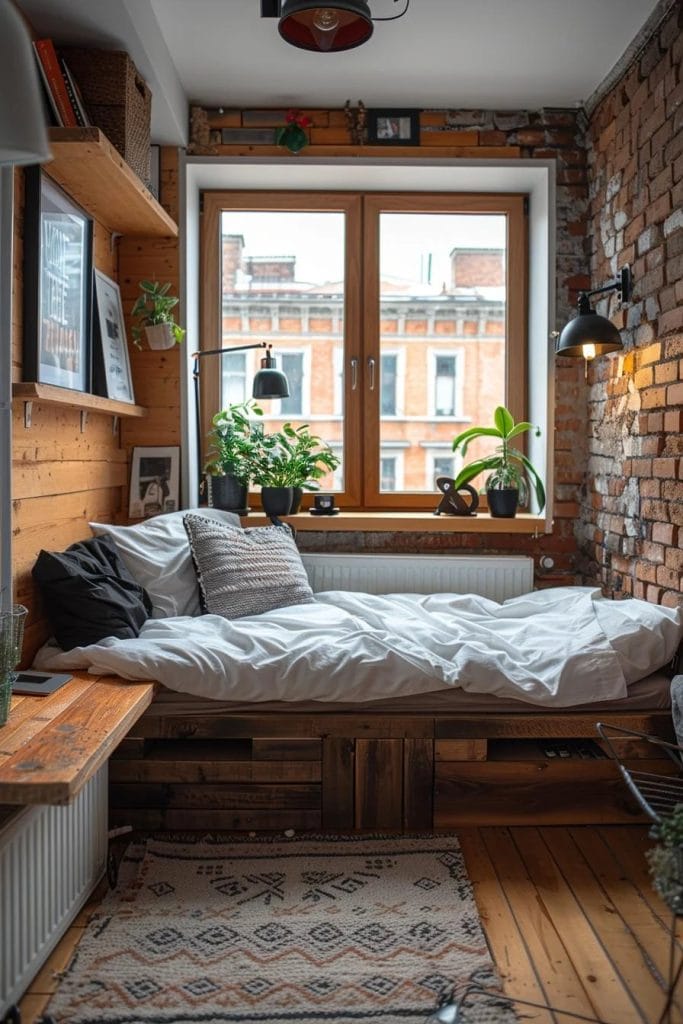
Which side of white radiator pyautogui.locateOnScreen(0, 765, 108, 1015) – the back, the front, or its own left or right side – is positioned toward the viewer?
right

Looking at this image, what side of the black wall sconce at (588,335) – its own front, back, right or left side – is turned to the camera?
left

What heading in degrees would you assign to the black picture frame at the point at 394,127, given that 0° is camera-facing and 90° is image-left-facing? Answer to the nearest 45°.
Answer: approximately 0°

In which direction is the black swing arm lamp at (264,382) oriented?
to the viewer's right

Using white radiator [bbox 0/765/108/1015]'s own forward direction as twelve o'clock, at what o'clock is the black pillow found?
The black pillow is roughly at 9 o'clock from the white radiator.

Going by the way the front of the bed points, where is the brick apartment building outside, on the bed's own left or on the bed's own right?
on the bed's own left
